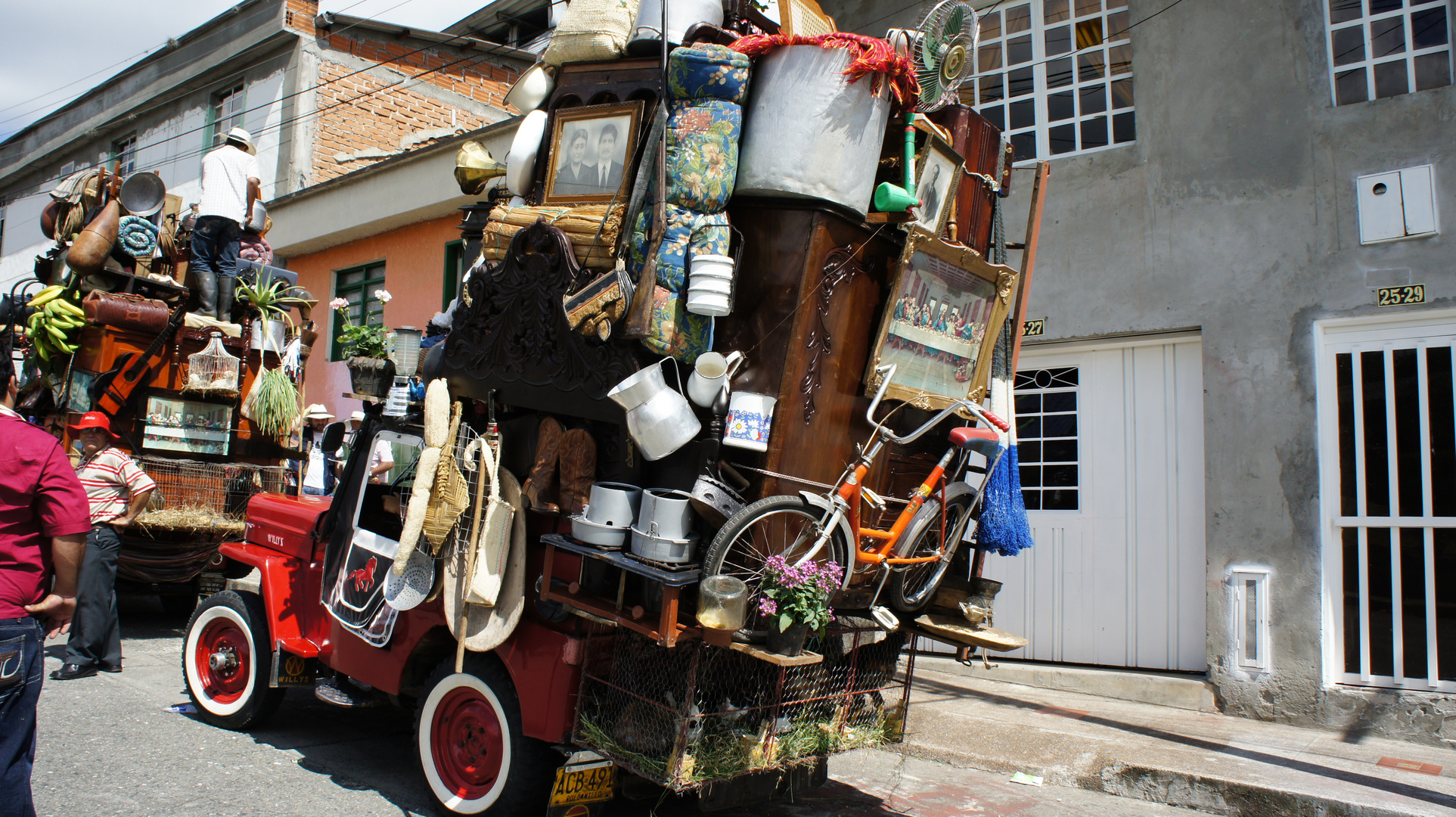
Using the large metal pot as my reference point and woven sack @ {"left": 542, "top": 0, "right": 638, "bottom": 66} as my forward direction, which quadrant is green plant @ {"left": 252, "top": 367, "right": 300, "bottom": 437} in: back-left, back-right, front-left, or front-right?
front-right

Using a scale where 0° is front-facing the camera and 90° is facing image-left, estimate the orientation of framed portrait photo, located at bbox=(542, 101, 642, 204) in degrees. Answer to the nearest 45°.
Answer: approximately 45°

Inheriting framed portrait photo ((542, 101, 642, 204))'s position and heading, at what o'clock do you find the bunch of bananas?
The bunch of bananas is roughly at 3 o'clock from the framed portrait photo.

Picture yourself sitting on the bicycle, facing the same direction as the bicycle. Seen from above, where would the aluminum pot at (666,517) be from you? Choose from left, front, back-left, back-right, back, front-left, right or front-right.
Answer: front

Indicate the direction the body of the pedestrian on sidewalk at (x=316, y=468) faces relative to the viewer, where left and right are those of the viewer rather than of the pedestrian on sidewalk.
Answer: facing the viewer

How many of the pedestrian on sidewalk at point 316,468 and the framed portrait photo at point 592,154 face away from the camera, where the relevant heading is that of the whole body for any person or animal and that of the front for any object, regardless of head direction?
0

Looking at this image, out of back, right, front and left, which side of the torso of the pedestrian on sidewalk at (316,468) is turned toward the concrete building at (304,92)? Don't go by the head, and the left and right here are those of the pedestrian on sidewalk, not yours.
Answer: back

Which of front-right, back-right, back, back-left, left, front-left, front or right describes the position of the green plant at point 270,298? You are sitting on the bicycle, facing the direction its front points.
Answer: right

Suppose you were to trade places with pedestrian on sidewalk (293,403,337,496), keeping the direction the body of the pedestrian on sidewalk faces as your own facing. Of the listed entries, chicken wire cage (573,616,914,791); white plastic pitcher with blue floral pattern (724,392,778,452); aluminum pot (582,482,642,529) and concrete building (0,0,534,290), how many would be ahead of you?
3

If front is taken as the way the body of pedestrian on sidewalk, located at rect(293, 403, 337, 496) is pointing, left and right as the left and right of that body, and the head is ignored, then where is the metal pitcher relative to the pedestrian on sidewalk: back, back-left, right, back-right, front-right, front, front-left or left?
front
